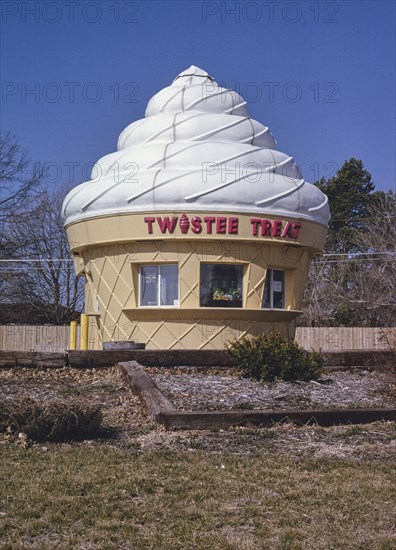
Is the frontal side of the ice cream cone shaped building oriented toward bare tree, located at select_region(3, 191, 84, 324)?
no

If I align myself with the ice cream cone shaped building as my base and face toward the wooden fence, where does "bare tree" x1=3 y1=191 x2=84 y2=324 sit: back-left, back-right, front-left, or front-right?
front-left

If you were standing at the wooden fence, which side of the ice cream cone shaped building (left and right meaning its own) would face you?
back

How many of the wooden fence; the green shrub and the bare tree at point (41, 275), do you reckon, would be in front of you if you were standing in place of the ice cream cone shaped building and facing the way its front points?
1

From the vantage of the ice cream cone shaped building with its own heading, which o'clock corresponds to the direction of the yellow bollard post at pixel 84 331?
The yellow bollard post is roughly at 4 o'clock from the ice cream cone shaped building.

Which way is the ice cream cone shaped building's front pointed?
toward the camera

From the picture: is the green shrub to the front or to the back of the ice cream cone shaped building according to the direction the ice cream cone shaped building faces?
to the front

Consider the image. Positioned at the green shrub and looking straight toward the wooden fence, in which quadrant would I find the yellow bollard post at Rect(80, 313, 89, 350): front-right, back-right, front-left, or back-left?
front-left

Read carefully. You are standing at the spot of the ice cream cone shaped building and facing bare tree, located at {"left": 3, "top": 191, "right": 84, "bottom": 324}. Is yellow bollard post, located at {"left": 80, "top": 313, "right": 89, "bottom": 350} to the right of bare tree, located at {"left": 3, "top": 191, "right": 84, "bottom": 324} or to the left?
left
